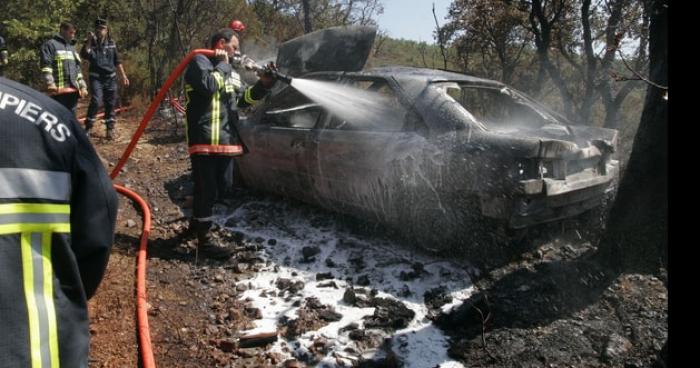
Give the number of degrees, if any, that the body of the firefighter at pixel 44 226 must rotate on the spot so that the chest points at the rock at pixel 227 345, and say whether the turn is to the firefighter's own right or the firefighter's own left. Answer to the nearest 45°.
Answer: approximately 45° to the firefighter's own right

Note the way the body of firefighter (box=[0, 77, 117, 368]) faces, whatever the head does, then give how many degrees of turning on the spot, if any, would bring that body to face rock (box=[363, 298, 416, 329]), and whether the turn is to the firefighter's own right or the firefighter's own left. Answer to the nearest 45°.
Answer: approximately 45° to the firefighter's own right

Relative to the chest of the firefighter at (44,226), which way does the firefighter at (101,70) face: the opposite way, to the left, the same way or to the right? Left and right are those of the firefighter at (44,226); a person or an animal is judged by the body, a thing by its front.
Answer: the opposite way

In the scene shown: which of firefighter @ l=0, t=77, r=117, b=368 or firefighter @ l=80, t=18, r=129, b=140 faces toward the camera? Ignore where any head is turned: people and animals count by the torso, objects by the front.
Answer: firefighter @ l=80, t=18, r=129, b=140

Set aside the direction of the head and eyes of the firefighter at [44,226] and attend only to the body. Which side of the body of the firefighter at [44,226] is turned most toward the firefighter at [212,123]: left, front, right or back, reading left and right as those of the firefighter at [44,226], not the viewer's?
front

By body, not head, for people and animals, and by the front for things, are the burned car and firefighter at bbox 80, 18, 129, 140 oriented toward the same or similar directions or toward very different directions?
very different directions

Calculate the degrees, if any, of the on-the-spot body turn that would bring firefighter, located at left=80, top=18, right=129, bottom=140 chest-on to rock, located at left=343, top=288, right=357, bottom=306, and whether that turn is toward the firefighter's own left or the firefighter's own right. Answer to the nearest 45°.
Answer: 0° — they already face it

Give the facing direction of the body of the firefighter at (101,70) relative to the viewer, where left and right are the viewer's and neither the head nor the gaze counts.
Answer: facing the viewer

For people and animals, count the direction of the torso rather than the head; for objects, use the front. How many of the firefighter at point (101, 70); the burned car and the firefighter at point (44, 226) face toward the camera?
1

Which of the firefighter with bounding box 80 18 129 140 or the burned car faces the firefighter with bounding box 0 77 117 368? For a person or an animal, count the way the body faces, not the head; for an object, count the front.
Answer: the firefighter with bounding box 80 18 129 140

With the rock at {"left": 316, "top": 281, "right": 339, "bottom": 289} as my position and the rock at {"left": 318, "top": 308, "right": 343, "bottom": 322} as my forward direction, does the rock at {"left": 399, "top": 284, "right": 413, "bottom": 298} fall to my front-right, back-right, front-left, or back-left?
front-left

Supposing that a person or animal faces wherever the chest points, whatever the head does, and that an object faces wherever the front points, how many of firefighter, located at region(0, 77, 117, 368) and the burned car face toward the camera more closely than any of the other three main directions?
0

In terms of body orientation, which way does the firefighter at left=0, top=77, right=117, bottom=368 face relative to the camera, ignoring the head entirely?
away from the camera

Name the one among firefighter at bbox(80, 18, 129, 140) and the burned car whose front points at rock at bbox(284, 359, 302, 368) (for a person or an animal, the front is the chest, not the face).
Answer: the firefighter

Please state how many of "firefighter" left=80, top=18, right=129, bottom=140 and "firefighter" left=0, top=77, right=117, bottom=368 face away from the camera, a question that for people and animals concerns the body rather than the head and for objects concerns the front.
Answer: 1

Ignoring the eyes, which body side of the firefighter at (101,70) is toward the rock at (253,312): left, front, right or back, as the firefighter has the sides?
front

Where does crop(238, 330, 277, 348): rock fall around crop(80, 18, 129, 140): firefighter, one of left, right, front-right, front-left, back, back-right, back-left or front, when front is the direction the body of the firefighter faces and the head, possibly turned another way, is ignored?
front
